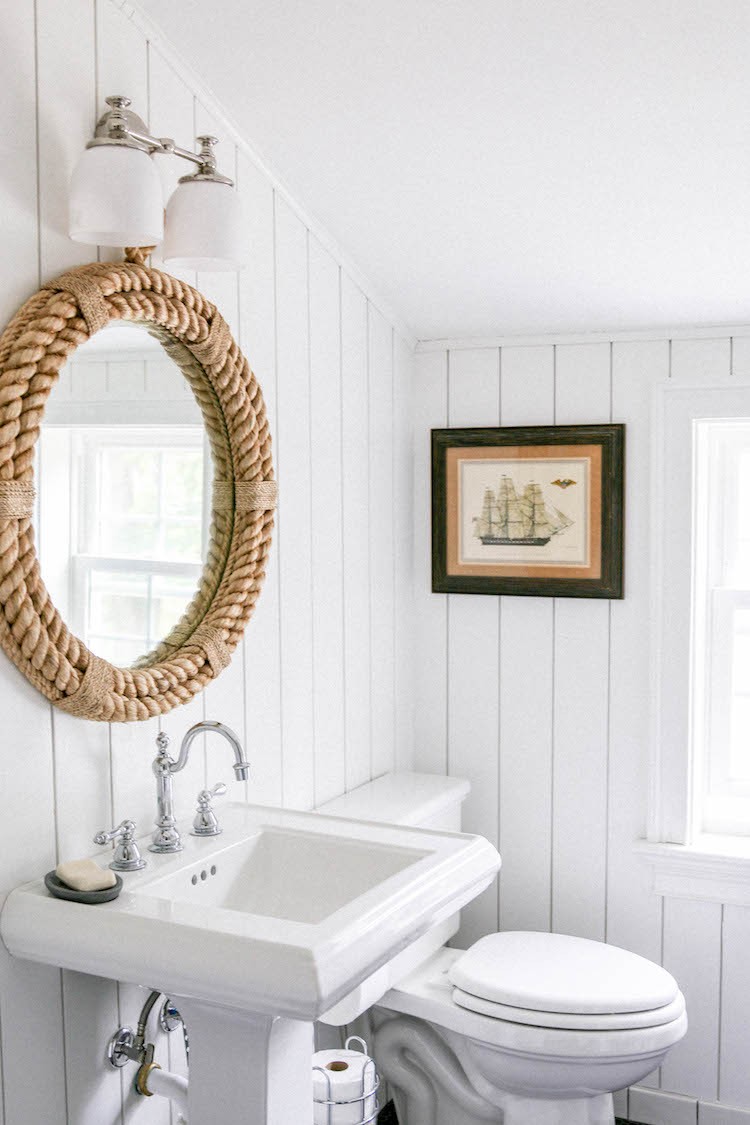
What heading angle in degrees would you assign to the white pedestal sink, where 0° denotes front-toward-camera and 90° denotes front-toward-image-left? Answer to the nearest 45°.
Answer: approximately 315°

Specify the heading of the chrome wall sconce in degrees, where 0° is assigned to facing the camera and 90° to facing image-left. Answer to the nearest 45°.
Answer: approximately 315°
